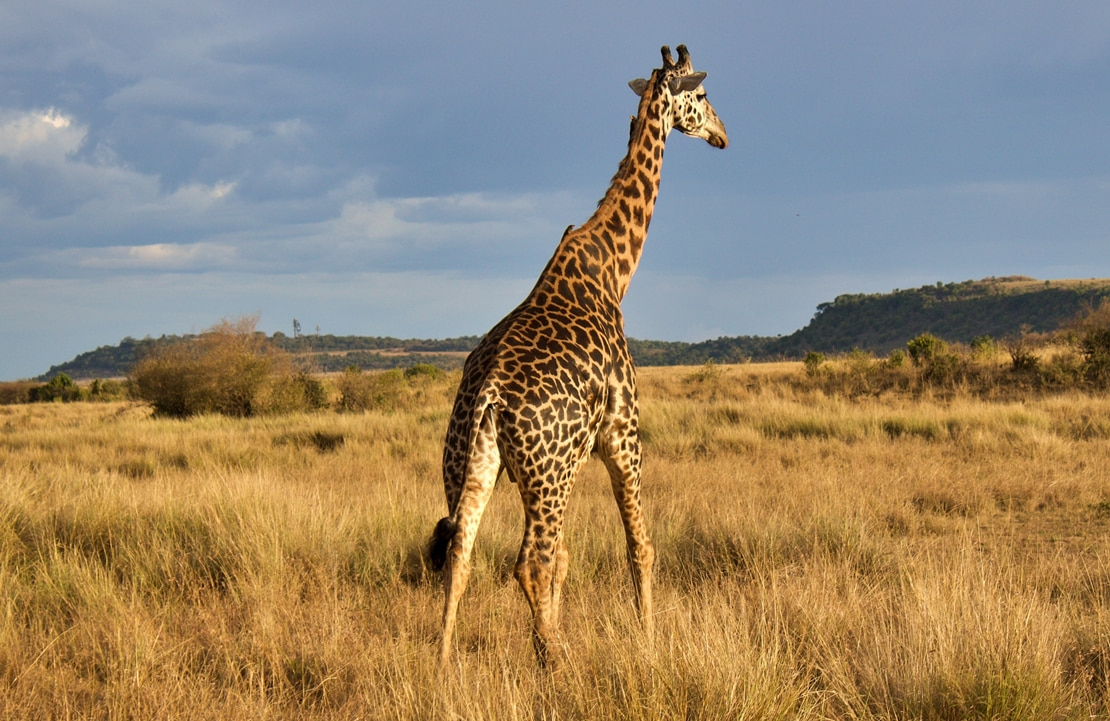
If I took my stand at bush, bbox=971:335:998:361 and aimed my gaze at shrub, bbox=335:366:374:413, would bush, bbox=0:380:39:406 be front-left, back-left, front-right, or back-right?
front-right

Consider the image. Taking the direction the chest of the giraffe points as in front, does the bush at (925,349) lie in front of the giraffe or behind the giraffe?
in front

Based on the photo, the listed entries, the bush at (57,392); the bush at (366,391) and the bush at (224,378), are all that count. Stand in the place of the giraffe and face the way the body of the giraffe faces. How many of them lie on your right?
0

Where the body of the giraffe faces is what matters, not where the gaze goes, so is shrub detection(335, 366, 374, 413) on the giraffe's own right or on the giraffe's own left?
on the giraffe's own left

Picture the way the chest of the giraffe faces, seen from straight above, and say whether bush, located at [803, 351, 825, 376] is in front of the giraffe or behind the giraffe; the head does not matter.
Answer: in front

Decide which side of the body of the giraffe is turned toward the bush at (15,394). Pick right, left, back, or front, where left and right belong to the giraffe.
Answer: left

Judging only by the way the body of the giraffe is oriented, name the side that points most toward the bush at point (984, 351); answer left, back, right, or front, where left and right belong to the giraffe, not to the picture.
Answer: front

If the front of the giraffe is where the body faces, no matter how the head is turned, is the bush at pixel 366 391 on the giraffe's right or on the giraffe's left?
on the giraffe's left

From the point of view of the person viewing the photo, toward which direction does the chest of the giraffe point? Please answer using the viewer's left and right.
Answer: facing away from the viewer and to the right of the viewer

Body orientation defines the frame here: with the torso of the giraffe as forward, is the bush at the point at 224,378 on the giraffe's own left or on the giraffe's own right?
on the giraffe's own left

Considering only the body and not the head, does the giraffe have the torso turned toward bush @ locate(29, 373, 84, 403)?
no
